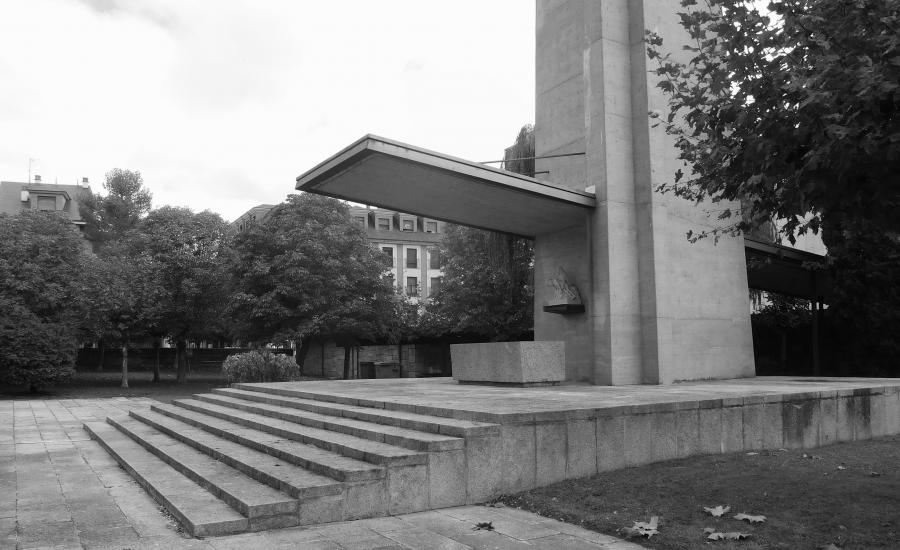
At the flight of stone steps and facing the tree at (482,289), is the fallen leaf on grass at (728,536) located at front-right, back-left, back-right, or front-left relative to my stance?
back-right

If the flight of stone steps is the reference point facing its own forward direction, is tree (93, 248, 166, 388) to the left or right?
on its right

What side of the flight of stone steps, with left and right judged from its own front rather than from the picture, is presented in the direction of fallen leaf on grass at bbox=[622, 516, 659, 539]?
left

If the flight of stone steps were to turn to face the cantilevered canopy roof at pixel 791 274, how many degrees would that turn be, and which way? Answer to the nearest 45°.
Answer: approximately 180°

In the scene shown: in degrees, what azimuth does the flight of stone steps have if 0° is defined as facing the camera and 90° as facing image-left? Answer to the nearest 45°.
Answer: approximately 45°

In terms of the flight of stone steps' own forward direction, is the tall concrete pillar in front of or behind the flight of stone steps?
behind

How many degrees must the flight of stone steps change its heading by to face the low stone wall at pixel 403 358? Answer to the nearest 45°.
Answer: approximately 135° to its right

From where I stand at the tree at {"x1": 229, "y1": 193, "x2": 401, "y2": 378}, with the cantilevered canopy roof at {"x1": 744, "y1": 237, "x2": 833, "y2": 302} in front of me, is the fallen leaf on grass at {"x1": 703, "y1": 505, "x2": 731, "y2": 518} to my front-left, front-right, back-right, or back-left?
front-right
